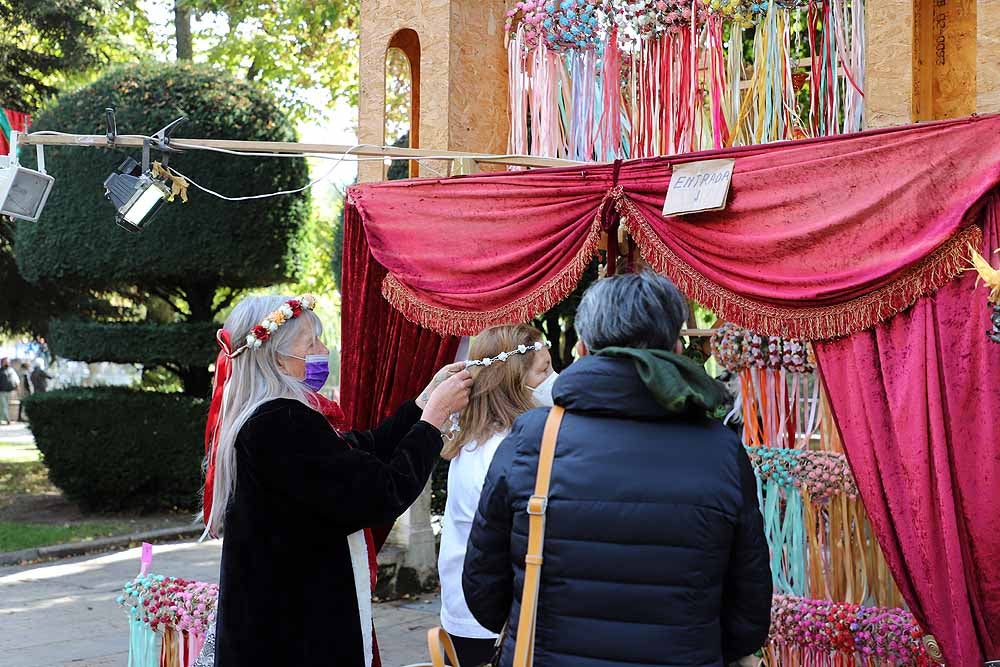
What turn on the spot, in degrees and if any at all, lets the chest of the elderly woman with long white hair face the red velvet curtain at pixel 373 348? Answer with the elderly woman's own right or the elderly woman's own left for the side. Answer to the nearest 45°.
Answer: approximately 90° to the elderly woman's own left

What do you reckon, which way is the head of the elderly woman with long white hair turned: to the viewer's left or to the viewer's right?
to the viewer's right

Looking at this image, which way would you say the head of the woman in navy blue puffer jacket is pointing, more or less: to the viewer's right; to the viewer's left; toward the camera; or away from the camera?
away from the camera

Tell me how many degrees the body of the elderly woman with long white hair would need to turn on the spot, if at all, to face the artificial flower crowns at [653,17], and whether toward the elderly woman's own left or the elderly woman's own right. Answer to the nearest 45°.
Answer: approximately 45° to the elderly woman's own left

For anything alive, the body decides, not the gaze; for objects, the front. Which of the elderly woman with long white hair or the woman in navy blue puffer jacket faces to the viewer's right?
the elderly woman with long white hair

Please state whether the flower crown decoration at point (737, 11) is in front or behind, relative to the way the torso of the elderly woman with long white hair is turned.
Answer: in front

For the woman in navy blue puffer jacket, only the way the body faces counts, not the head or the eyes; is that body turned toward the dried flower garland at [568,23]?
yes

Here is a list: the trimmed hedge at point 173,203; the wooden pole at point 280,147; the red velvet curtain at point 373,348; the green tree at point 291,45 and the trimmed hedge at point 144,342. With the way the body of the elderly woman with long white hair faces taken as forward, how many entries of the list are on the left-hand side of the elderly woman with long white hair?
5

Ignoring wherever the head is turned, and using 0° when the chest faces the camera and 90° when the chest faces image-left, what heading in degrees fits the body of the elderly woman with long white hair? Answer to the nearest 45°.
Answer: approximately 270°

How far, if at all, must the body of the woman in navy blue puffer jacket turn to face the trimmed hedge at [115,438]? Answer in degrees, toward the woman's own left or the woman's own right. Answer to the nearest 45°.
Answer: approximately 45° to the woman's own left

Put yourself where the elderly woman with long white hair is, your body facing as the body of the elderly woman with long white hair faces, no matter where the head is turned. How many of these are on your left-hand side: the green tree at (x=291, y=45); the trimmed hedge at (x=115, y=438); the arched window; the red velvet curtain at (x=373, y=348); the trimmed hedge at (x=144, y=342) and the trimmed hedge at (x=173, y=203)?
6

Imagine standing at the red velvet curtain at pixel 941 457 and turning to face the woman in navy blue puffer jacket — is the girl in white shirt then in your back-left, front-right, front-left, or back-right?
front-right

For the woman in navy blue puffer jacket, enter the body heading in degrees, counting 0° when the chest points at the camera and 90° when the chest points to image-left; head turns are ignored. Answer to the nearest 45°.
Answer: approximately 180°

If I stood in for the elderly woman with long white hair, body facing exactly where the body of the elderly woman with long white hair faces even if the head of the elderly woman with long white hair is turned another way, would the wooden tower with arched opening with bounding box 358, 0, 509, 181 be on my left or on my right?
on my left
